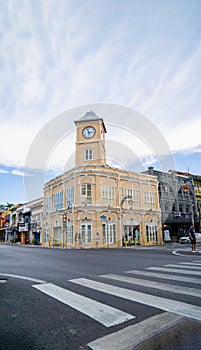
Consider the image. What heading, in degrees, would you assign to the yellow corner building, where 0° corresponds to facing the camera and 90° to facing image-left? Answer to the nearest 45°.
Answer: approximately 0°
